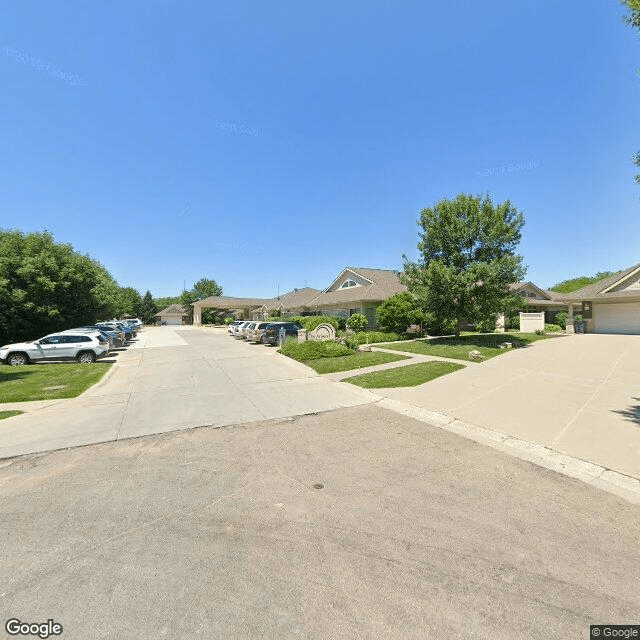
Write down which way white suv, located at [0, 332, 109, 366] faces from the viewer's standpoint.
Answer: facing to the left of the viewer

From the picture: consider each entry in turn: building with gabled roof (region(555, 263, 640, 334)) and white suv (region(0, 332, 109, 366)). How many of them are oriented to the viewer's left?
1

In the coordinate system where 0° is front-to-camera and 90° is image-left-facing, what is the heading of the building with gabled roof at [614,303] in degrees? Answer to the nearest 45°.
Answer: approximately 0°

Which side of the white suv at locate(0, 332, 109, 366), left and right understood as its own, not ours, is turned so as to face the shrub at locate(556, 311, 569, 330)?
back

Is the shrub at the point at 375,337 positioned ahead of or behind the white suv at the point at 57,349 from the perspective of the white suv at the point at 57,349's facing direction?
behind
